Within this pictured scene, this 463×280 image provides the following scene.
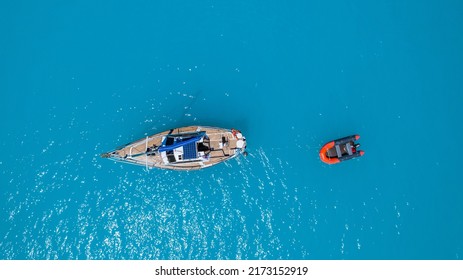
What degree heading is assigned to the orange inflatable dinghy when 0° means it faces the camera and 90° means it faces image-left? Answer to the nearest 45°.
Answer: approximately 90°

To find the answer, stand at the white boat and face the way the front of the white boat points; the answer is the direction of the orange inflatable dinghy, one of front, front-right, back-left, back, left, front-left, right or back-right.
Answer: back

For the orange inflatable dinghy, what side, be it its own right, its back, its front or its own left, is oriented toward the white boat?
front

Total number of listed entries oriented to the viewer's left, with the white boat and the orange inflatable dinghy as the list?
2

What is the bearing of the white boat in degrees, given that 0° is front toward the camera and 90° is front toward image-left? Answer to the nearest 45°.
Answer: approximately 90°
